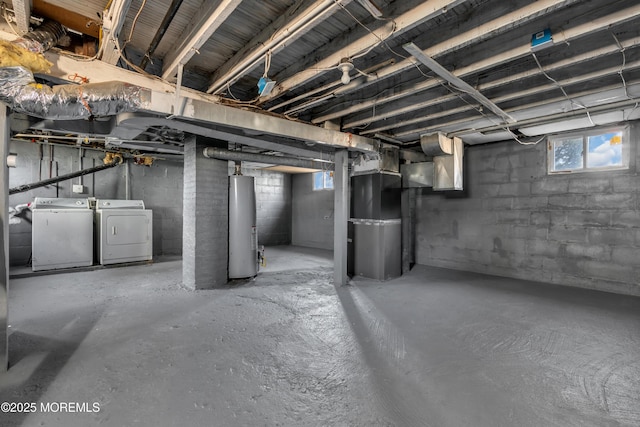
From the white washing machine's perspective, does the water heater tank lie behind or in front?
in front

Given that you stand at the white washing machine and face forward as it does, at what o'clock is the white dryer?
The white dryer is roughly at 9 o'clock from the white washing machine.

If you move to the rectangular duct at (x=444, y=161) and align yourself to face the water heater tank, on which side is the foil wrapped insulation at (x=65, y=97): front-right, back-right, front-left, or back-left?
front-left

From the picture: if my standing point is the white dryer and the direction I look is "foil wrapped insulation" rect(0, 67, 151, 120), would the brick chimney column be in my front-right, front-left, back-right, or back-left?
front-left

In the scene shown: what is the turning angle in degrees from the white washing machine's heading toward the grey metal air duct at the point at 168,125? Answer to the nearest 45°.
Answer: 0° — it already faces it

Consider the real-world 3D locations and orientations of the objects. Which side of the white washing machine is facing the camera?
front

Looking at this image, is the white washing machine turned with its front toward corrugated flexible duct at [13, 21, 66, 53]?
yes

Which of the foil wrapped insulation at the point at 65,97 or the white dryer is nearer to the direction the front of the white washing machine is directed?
the foil wrapped insulation

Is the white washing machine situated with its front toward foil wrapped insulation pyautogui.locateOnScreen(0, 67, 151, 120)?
yes

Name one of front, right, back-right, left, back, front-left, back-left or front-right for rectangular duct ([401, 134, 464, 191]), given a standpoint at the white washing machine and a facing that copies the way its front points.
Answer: front-left
